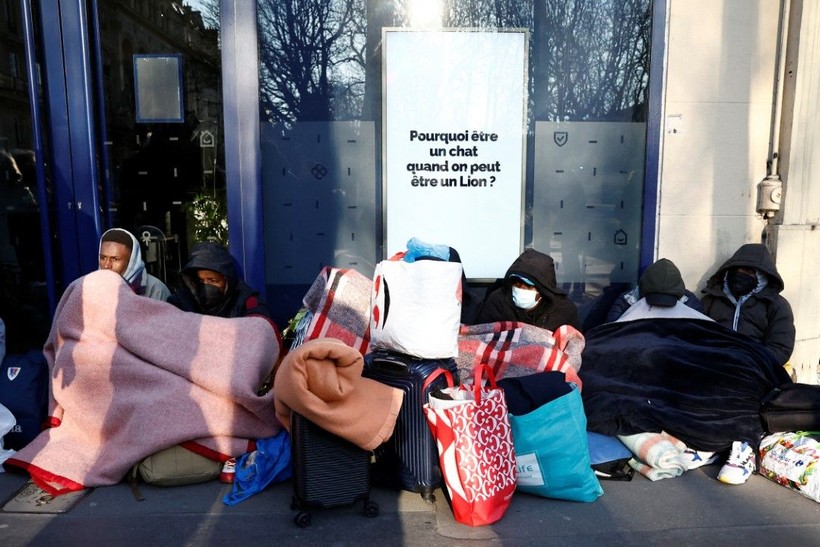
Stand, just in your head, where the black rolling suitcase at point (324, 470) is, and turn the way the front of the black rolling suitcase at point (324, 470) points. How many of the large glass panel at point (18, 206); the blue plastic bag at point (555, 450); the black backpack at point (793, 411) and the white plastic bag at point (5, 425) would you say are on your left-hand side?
2

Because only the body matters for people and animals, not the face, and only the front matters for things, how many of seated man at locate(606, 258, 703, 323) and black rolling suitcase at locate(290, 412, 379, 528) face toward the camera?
2

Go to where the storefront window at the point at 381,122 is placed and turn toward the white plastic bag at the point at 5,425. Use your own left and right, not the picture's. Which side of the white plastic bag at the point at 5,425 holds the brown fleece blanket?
left

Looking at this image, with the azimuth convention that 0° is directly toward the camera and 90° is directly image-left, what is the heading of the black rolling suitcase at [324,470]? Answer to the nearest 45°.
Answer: approximately 0°

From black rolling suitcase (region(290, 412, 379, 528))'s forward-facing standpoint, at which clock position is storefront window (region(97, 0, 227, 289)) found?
The storefront window is roughly at 5 o'clock from the black rolling suitcase.

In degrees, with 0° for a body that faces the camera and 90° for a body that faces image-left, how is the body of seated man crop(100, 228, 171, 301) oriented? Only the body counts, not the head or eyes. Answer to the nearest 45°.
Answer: approximately 45°

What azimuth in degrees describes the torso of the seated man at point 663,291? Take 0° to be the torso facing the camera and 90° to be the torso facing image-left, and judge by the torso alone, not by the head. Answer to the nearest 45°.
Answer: approximately 0°
